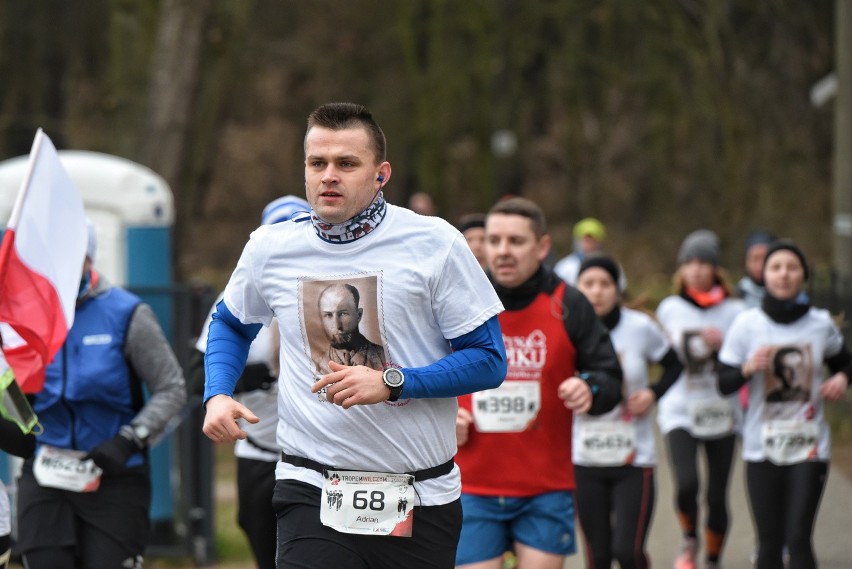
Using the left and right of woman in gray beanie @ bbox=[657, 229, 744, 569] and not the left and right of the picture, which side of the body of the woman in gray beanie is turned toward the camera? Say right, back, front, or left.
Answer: front

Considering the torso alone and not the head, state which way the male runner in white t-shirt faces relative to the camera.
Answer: toward the camera

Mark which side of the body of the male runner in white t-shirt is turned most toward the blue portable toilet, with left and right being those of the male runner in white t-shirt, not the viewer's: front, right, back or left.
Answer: back

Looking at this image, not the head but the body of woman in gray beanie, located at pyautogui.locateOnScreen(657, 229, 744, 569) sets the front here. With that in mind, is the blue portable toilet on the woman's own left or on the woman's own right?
on the woman's own right

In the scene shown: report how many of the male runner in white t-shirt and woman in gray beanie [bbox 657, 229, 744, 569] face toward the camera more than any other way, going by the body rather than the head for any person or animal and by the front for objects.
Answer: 2

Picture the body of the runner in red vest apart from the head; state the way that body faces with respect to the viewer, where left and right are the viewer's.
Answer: facing the viewer and to the left of the viewer

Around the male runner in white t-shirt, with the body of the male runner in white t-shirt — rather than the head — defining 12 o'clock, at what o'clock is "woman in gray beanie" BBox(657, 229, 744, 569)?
The woman in gray beanie is roughly at 7 o'clock from the male runner in white t-shirt.

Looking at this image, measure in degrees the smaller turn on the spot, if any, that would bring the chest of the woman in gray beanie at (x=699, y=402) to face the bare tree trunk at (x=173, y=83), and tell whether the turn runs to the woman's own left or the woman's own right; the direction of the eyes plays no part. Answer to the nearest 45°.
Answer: approximately 135° to the woman's own right

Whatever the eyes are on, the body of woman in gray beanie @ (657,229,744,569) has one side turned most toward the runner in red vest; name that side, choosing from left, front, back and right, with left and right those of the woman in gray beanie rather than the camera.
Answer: front

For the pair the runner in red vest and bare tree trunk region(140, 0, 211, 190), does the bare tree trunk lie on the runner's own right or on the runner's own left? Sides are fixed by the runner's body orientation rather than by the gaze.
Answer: on the runner's own right

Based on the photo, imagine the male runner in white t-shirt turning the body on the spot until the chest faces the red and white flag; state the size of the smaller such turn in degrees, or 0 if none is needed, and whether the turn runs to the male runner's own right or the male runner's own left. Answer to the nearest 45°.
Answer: approximately 135° to the male runner's own right
